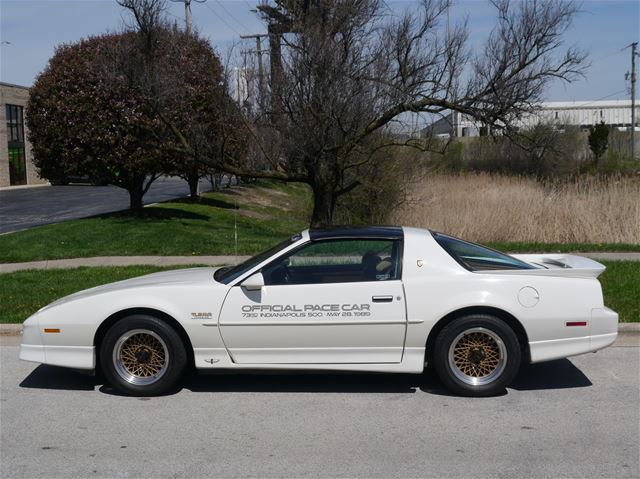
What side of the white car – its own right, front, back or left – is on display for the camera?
left

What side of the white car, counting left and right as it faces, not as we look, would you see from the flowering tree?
right

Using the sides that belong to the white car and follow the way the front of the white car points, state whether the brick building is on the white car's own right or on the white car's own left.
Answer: on the white car's own right
